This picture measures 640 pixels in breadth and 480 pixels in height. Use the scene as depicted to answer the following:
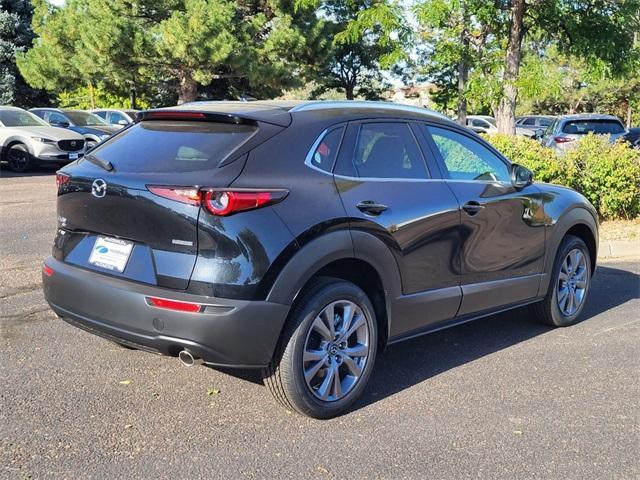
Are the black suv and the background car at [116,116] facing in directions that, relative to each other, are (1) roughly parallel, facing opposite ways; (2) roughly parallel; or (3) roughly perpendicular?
roughly perpendicular

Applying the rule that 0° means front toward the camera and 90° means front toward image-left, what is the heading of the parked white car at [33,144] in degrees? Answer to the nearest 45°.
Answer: approximately 315°

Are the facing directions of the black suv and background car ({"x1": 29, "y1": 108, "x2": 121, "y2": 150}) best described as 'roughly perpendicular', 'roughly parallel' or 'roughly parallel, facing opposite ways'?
roughly perpendicular

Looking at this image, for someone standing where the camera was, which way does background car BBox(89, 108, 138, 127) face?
facing the viewer and to the right of the viewer

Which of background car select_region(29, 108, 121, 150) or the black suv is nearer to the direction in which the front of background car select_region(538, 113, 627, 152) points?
the background car

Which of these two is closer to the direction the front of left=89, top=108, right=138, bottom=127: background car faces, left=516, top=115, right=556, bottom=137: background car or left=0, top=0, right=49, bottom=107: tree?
the background car

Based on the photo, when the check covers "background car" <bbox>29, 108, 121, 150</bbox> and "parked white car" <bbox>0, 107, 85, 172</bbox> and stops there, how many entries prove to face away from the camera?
0

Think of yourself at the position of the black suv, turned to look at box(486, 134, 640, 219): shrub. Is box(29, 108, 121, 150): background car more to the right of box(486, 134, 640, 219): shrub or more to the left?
left

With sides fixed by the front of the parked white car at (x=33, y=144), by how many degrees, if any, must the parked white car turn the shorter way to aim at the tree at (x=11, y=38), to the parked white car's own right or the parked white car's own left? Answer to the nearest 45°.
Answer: approximately 135° to the parked white car's own left

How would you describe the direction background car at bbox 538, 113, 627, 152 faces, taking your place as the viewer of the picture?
facing away from the viewer and to the left of the viewer

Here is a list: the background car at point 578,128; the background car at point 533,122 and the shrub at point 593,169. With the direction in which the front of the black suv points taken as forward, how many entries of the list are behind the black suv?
0

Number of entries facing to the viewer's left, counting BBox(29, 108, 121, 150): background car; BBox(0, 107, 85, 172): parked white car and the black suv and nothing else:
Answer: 0

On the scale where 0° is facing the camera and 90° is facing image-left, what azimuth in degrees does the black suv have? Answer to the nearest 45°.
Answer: approximately 225°

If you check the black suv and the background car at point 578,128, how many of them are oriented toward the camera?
0

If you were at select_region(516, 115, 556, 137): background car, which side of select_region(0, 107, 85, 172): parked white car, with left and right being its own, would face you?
left

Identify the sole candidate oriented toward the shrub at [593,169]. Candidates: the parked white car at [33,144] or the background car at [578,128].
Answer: the parked white car

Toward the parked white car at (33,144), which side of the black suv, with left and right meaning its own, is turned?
left

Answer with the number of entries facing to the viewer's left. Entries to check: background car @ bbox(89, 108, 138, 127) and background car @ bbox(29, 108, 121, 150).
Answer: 0

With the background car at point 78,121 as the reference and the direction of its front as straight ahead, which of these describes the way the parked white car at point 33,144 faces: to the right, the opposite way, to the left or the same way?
the same way

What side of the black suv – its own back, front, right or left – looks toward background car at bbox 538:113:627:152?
front
